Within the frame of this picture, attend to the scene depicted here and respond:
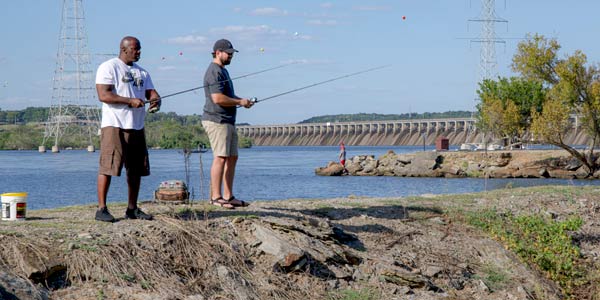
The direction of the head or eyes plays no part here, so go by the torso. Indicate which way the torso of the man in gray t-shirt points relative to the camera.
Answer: to the viewer's right

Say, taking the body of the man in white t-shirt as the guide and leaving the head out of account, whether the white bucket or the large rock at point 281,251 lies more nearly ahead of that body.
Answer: the large rock

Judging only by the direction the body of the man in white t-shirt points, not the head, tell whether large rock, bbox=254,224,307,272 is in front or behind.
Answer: in front

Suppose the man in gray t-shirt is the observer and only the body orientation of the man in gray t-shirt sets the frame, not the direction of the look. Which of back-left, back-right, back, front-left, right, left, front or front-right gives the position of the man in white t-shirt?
back-right

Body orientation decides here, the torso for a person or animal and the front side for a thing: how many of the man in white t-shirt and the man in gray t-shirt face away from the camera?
0

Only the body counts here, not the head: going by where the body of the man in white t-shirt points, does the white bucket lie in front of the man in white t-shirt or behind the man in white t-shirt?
behind

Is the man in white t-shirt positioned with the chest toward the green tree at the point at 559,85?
no

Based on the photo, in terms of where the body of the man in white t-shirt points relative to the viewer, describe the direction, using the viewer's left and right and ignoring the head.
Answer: facing the viewer and to the right of the viewer

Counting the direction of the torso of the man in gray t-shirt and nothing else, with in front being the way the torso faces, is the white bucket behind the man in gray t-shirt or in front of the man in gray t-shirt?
behind

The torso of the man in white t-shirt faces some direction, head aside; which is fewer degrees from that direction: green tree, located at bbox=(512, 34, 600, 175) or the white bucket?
the green tree
